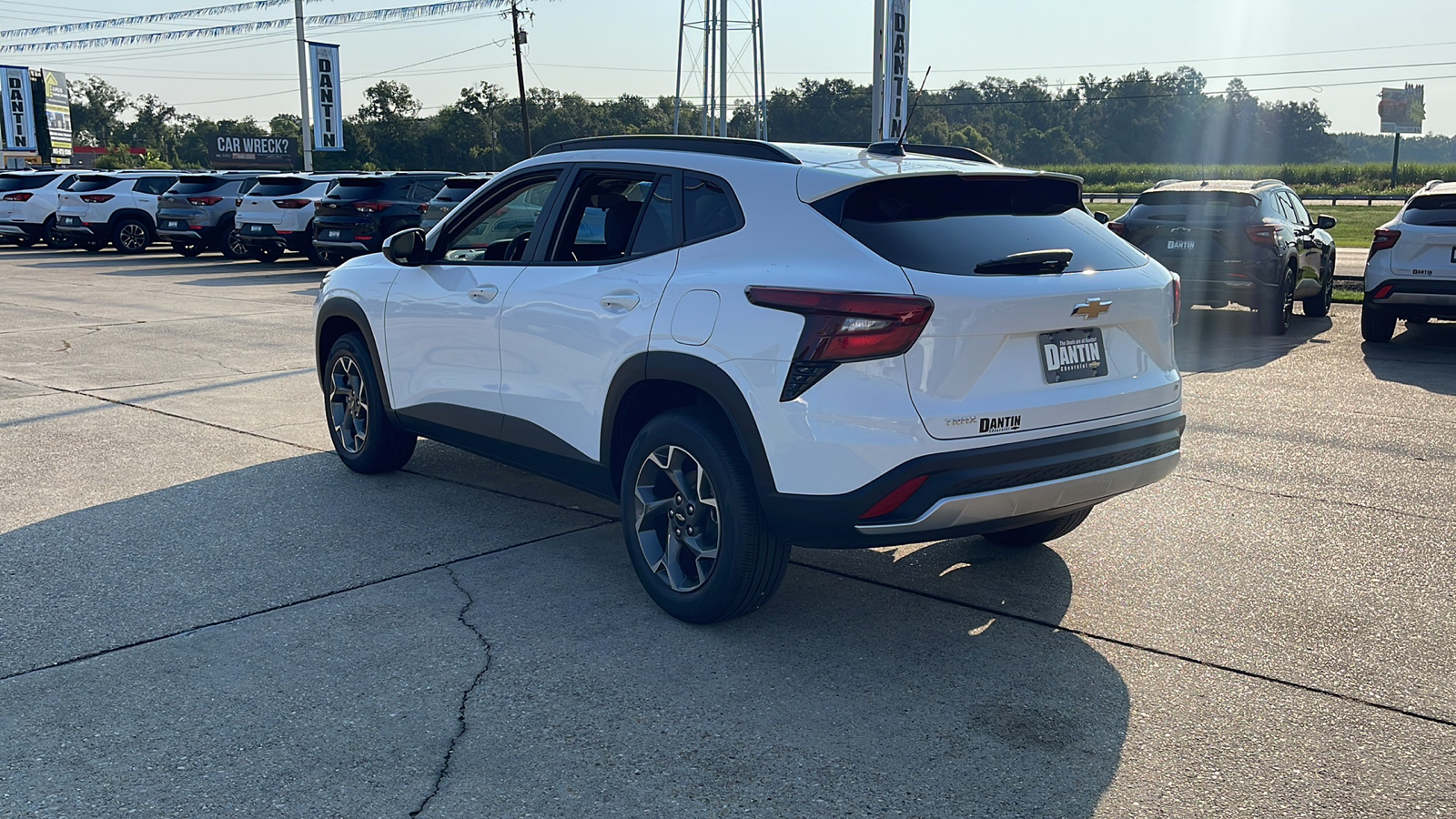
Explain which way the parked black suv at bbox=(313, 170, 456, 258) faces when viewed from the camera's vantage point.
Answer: facing away from the viewer and to the right of the viewer

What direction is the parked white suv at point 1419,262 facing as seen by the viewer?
away from the camera

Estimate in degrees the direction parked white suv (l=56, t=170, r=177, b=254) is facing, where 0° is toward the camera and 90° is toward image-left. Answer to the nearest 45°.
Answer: approximately 225°

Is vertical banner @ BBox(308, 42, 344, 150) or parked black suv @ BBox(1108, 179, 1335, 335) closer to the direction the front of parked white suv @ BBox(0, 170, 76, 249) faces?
the vertical banner

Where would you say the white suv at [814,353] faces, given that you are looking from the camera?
facing away from the viewer and to the left of the viewer

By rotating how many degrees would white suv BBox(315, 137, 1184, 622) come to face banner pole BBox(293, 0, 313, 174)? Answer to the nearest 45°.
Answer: approximately 45° to its right

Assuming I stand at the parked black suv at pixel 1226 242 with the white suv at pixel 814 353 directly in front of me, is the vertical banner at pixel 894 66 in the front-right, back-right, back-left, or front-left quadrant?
back-right

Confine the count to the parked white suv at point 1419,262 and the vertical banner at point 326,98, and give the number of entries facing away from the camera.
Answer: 1

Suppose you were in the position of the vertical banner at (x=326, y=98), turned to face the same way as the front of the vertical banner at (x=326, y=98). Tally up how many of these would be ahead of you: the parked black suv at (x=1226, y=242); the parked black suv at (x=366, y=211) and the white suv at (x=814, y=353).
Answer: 3
